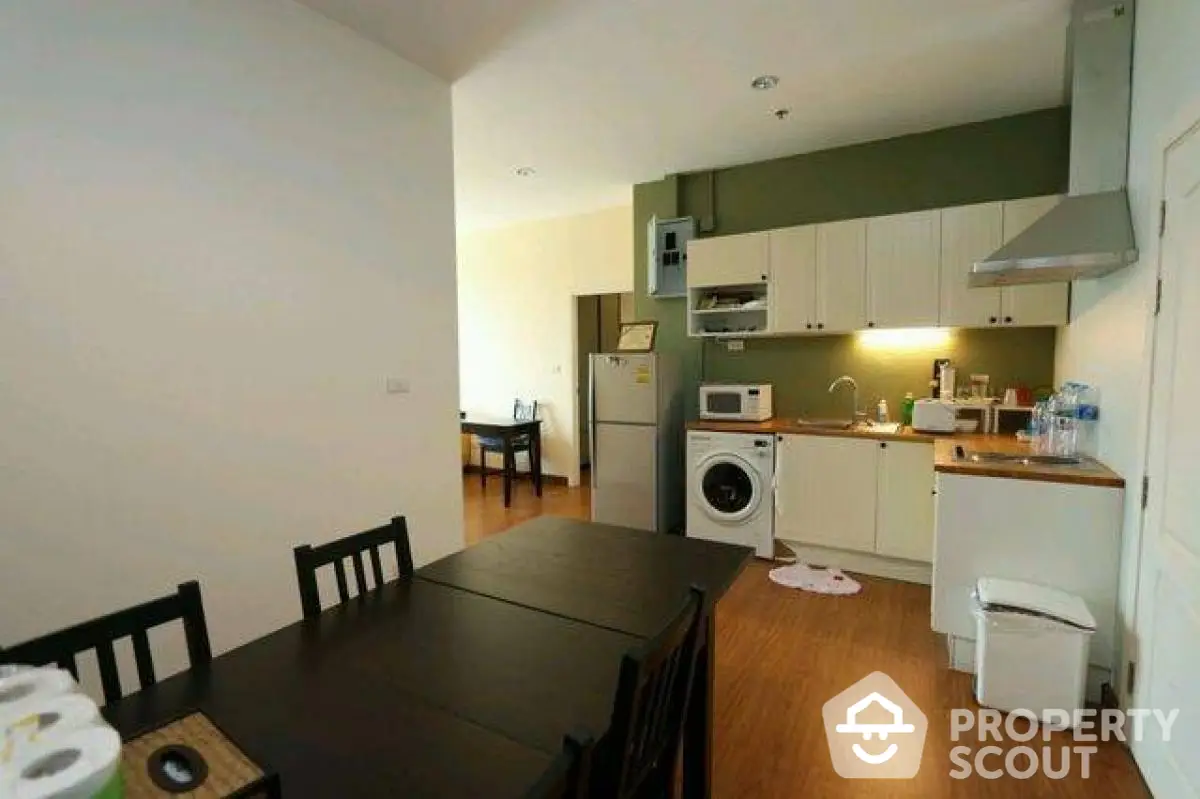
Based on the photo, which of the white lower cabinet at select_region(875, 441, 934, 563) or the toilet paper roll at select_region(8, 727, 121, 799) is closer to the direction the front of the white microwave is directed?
the toilet paper roll

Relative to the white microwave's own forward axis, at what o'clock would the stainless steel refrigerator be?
The stainless steel refrigerator is roughly at 3 o'clock from the white microwave.

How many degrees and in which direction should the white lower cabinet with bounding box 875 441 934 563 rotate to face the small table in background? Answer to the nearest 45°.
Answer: approximately 90° to its right

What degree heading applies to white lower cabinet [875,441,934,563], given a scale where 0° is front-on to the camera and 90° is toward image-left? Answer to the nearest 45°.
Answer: approximately 0°

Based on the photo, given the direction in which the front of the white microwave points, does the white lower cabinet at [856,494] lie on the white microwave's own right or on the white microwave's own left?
on the white microwave's own left

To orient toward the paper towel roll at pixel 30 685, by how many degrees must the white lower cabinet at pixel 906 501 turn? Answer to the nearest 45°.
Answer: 0° — it already faces it

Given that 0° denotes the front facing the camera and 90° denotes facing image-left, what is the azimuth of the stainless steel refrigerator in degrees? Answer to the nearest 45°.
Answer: approximately 45°

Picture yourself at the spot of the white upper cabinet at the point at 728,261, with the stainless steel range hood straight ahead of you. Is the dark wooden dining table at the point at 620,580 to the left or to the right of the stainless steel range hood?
right

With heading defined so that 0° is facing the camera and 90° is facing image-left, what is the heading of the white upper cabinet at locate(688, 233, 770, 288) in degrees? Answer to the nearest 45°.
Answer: approximately 0°
